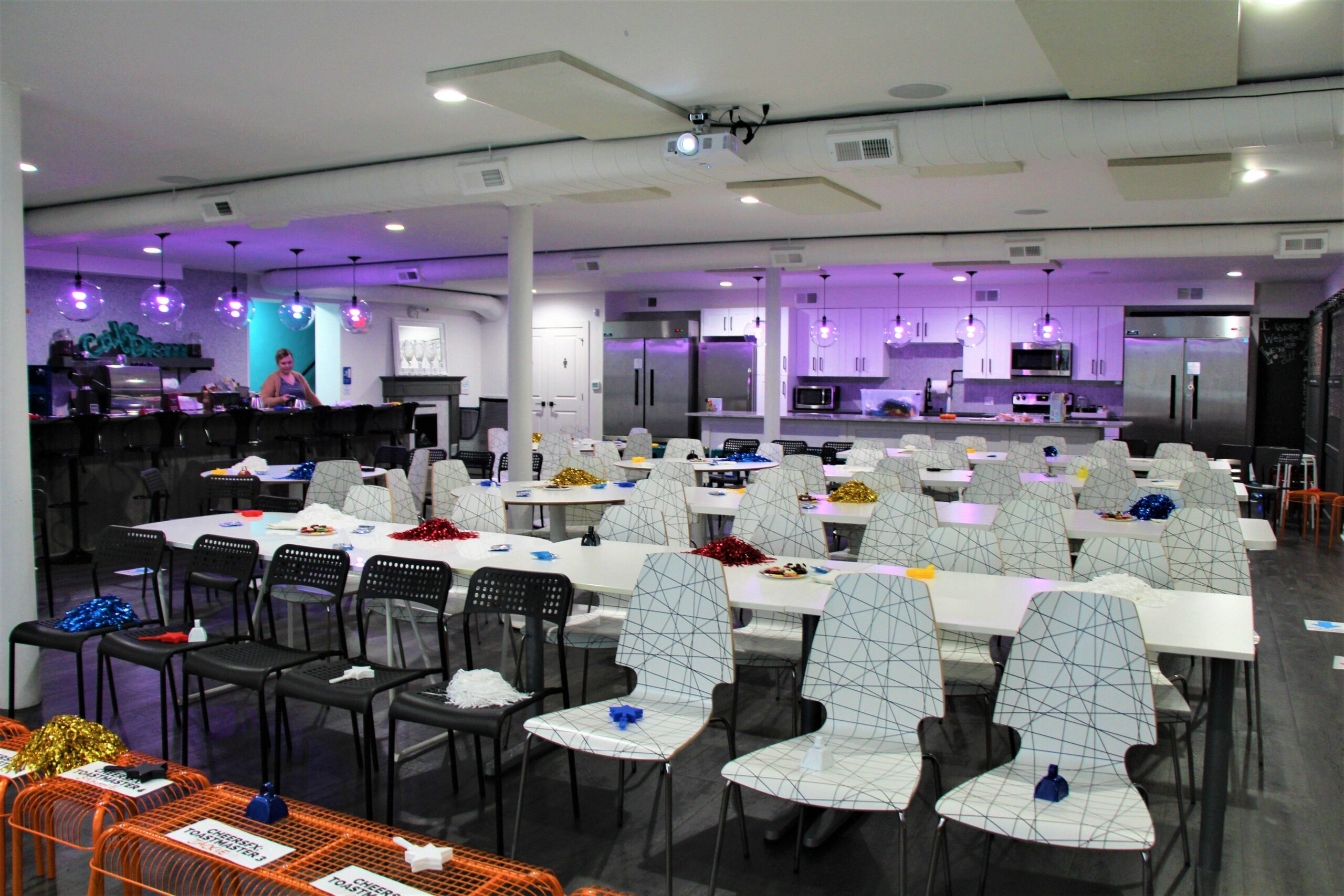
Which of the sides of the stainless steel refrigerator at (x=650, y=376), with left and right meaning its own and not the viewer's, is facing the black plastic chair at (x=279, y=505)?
front

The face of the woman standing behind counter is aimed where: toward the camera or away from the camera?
toward the camera

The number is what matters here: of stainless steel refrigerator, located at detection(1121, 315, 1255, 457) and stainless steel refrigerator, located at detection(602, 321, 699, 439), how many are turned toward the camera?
2

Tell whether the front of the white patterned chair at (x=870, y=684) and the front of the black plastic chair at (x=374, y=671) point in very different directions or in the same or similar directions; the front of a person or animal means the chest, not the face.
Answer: same or similar directions

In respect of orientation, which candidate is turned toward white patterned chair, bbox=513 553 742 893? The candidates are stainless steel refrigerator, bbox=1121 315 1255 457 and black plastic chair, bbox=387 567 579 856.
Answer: the stainless steel refrigerator

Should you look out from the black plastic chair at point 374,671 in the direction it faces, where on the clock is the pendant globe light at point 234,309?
The pendant globe light is roughly at 4 o'clock from the black plastic chair.

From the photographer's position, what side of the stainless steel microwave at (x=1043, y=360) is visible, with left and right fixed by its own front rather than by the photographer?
front

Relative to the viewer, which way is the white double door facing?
toward the camera

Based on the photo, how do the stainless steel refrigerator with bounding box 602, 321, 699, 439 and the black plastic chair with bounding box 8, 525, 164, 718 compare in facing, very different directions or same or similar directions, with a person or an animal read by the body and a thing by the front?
same or similar directions

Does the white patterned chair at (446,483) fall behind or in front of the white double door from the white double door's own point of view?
in front

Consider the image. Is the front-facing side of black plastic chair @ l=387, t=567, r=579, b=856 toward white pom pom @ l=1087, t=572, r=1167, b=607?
no

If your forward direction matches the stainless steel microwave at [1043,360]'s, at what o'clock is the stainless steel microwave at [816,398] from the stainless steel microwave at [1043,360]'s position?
the stainless steel microwave at [816,398] is roughly at 3 o'clock from the stainless steel microwave at [1043,360].

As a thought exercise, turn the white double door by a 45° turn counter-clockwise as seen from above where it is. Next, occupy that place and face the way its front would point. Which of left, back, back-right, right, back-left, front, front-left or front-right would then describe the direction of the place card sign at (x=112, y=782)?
front-right

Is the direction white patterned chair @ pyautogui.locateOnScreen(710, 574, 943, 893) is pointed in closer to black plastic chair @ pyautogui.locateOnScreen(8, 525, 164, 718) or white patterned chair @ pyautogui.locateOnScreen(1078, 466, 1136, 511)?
the black plastic chair

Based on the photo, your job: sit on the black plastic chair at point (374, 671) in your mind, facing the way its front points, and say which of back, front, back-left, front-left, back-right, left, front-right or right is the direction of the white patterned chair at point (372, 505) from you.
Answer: back-right

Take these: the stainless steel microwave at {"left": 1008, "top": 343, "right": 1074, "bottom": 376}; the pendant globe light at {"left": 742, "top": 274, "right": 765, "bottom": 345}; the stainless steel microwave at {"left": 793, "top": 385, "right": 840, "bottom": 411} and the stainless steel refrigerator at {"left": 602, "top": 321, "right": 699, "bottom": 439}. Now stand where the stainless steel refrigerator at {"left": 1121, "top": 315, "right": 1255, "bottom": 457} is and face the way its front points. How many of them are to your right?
4

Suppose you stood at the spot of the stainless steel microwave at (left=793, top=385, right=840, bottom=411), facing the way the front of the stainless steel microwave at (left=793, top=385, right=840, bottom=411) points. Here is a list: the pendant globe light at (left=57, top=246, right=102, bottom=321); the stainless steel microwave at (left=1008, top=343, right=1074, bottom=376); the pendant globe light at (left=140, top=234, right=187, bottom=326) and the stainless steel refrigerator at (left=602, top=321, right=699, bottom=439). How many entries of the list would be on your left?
1

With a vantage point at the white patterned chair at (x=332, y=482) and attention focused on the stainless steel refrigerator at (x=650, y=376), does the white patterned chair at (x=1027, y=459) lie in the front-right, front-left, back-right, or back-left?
front-right

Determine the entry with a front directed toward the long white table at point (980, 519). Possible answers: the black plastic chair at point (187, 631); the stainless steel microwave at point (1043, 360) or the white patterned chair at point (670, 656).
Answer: the stainless steel microwave

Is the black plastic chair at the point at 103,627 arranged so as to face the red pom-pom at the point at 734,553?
no

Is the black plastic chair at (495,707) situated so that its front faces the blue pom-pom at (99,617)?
no

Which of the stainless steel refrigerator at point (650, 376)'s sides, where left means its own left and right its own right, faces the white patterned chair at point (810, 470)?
front
